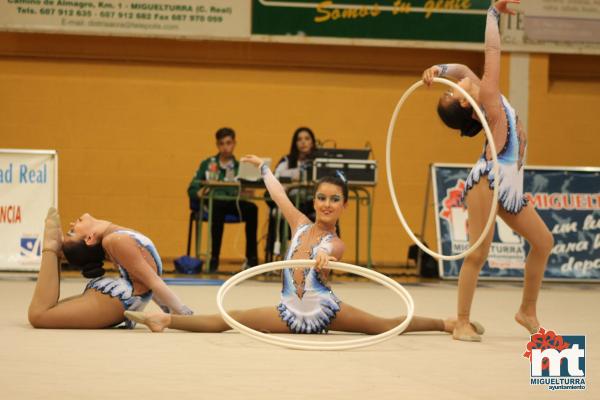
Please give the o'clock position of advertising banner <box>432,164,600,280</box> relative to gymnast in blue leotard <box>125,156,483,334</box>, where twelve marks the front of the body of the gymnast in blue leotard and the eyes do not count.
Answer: The advertising banner is roughly at 7 o'clock from the gymnast in blue leotard.

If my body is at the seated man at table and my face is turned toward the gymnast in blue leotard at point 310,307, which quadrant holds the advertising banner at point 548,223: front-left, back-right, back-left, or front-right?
front-left

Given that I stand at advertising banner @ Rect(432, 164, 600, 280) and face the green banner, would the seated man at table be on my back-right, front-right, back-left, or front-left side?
front-left

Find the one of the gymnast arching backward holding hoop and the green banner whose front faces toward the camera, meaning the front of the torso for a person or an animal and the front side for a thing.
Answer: the green banner

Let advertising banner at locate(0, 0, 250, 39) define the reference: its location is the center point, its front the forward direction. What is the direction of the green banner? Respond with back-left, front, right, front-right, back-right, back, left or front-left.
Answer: left

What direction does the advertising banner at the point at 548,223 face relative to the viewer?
toward the camera

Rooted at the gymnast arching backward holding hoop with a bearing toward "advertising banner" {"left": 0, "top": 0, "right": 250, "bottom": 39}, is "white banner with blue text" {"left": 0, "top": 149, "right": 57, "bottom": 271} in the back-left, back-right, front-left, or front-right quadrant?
front-left

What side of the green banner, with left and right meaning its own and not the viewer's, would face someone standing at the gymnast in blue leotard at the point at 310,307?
front

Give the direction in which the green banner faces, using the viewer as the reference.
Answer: facing the viewer

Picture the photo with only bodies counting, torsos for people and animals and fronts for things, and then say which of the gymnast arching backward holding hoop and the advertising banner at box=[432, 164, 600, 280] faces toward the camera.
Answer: the advertising banner

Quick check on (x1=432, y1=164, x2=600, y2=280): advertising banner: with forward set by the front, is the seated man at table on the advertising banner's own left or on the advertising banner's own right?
on the advertising banner's own right

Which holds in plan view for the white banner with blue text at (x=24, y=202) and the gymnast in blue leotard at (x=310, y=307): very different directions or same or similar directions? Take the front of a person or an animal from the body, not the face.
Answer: same or similar directions

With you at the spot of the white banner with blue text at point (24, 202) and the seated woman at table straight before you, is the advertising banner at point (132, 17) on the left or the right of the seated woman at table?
left

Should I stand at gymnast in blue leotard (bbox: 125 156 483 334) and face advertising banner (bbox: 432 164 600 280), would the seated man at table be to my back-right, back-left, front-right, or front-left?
front-left
